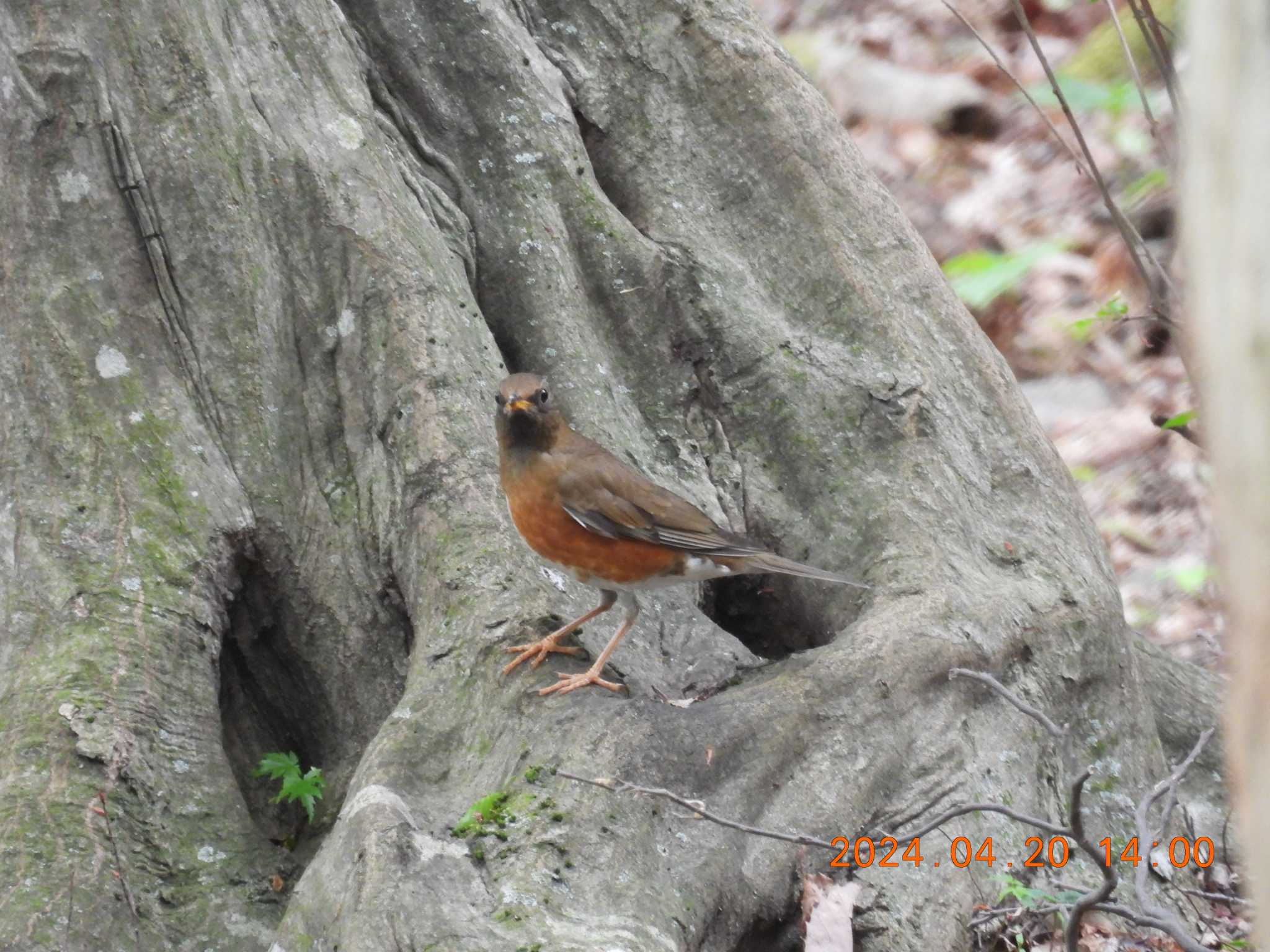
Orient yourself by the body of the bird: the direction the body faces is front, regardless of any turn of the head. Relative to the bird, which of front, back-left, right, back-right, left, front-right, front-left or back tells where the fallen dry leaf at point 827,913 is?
back-left

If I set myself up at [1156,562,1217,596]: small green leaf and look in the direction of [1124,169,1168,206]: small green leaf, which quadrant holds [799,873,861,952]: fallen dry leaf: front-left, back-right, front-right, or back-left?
back-left

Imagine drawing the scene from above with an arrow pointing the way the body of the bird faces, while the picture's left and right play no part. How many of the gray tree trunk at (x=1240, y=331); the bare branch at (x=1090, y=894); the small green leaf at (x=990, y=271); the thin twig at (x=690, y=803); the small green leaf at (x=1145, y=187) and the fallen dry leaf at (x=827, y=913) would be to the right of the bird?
2

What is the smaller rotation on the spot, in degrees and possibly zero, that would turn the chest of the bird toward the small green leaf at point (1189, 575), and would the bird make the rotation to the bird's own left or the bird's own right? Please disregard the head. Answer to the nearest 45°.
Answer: approximately 135° to the bird's own right

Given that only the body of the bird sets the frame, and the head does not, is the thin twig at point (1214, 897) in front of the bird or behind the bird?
behind

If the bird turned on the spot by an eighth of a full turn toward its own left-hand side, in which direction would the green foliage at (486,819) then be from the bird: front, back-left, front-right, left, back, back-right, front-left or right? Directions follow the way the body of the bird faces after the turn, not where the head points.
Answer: front-left

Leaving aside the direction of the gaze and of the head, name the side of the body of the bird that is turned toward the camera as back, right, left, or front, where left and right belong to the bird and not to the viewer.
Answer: left

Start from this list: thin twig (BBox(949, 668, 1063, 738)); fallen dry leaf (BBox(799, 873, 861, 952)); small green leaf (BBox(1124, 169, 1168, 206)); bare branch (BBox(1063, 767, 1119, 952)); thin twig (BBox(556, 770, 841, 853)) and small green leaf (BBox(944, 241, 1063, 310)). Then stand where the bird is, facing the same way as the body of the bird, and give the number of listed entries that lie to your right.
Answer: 2

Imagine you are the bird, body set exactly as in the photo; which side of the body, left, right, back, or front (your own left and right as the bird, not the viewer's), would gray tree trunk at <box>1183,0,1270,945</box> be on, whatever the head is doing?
left

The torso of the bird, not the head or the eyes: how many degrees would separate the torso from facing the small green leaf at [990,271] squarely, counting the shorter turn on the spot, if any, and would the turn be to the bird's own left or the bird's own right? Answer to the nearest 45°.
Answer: approximately 90° to the bird's own right
